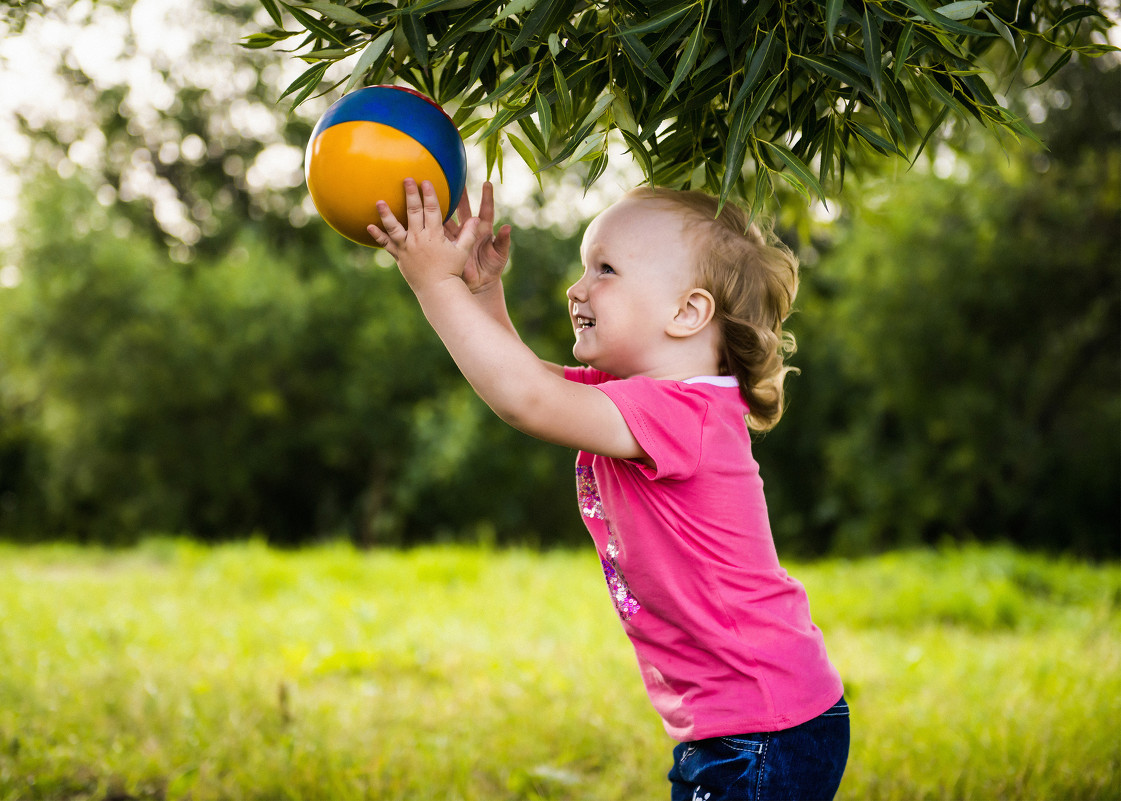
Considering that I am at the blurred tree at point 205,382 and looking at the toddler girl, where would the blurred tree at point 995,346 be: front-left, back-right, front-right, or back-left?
front-left

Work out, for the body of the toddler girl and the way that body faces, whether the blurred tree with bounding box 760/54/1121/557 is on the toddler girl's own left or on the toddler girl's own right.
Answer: on the toddler girl's own right

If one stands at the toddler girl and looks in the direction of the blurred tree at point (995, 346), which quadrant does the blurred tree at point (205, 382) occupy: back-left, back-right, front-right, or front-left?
front-left

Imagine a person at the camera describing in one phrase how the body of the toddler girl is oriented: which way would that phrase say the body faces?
to the viewer's left

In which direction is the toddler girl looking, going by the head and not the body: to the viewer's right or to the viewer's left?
to the viewer's left

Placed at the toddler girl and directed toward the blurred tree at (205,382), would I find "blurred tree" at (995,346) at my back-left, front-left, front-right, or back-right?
front-right

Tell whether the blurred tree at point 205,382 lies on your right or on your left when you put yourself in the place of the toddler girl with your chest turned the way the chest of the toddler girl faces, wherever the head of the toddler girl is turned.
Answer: on your right
